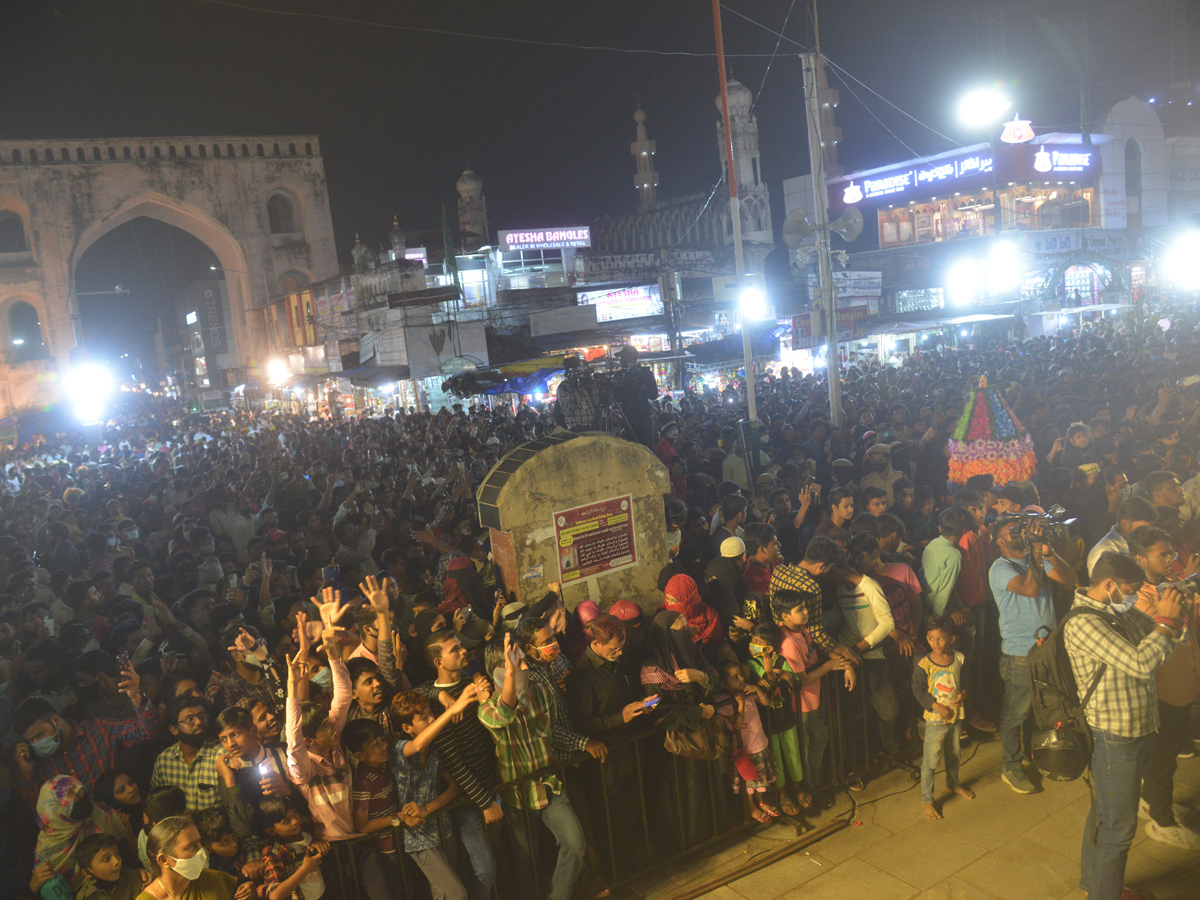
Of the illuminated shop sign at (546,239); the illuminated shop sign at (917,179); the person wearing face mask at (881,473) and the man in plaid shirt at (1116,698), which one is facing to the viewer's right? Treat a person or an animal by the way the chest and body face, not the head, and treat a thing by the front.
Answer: the man in plaid shirt

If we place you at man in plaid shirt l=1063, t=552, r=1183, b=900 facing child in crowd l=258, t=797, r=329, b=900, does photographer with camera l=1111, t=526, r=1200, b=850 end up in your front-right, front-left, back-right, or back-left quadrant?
back-right

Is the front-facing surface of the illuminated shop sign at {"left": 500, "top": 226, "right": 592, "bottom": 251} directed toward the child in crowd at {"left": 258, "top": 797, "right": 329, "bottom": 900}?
yes

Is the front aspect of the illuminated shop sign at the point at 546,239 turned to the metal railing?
yes

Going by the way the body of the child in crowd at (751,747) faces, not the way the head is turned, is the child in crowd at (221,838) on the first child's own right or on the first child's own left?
on the first child's own right

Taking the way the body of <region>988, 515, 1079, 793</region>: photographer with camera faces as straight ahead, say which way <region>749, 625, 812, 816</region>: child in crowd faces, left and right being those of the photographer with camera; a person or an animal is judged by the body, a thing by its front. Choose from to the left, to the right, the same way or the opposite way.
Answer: to the right

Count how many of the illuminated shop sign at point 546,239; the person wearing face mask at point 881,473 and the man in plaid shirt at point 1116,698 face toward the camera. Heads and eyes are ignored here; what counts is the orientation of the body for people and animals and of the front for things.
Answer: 2

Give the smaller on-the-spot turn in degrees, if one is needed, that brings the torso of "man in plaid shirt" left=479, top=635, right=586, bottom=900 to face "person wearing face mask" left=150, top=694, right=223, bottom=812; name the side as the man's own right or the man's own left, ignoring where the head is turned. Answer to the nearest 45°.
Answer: approximately 135° to the man's own right
